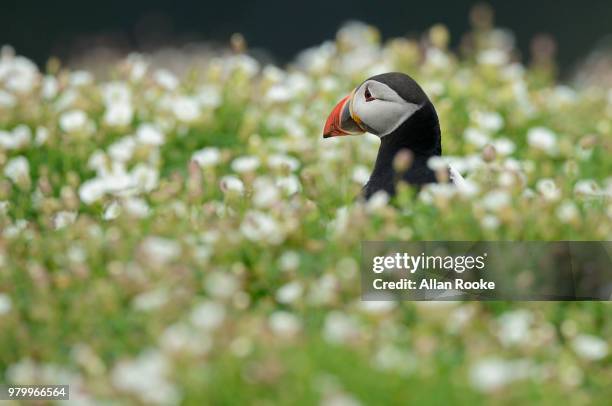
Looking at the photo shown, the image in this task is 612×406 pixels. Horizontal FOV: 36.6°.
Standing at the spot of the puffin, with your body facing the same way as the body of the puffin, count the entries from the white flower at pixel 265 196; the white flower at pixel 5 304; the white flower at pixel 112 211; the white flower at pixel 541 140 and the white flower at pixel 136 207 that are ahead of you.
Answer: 4

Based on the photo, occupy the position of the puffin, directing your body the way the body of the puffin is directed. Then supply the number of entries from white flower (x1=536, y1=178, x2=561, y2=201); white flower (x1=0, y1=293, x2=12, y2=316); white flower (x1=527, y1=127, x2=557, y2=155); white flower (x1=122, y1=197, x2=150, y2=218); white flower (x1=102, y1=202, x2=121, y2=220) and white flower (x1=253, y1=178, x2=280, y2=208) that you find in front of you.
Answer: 4
